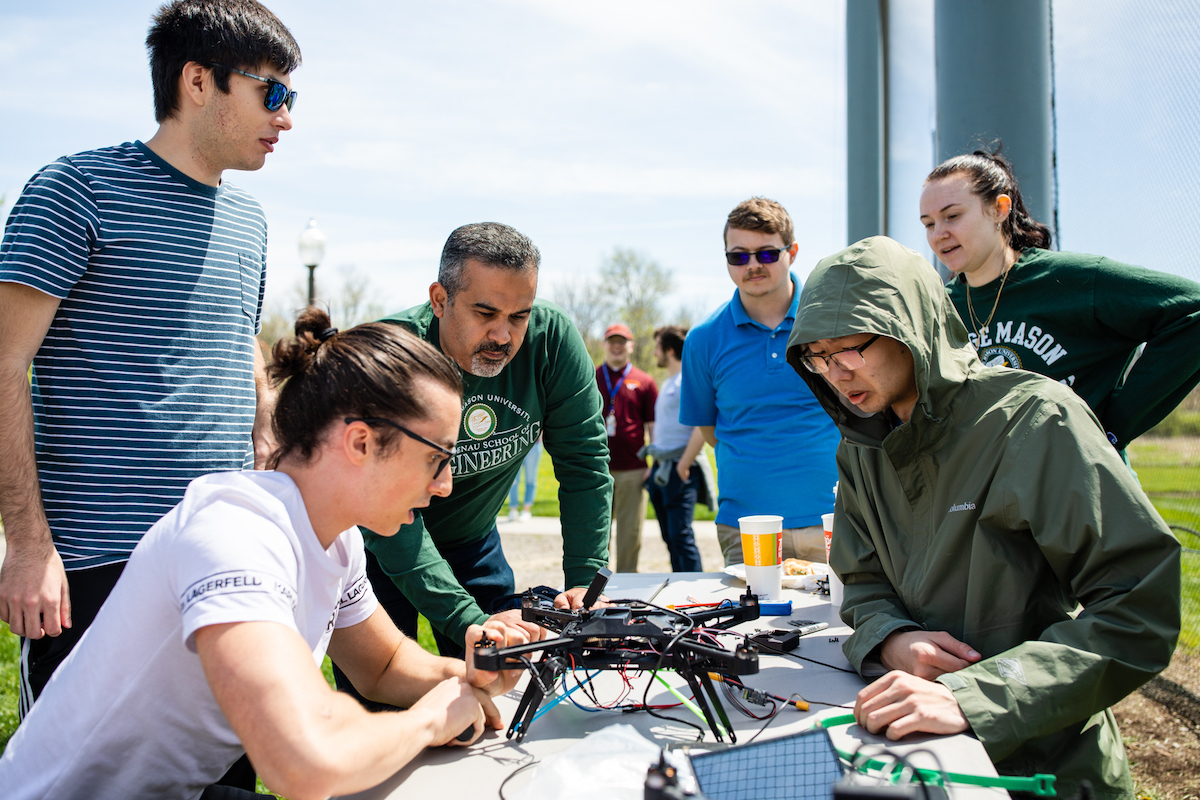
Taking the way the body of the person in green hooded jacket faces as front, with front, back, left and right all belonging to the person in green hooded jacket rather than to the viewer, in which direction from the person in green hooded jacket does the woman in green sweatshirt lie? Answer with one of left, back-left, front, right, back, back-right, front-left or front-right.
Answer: back-right

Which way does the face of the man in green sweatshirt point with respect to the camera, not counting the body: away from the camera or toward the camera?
toward the camera

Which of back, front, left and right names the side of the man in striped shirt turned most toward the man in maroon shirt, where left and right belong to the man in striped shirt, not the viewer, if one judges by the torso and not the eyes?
left

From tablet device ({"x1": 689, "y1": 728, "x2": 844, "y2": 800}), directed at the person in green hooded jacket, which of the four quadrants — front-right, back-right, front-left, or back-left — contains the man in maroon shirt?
front-left

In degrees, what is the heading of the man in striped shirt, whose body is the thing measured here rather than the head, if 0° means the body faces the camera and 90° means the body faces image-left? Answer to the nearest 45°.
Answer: approximately 315°

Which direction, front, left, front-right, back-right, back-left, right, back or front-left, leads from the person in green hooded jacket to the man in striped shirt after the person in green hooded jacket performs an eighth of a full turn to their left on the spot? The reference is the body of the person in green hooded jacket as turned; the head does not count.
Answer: right

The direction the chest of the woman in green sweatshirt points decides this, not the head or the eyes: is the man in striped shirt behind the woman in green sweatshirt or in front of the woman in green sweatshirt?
in front

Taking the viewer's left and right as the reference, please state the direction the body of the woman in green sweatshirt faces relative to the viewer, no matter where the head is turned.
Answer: facing the viewer and to the left of the viewer

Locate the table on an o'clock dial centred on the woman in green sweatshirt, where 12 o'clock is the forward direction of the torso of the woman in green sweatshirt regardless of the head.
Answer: The table is roughly at 11 o'clock from the woman in green sweatshirt.

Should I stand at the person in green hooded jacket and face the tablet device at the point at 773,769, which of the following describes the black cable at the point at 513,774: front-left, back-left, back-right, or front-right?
front-right

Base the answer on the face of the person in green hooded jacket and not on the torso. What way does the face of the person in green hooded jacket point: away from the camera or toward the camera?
toward the camera

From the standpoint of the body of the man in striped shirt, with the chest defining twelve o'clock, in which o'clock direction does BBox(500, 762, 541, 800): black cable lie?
The black cable is roughly at 1 o'clock from the man in striped shirt.

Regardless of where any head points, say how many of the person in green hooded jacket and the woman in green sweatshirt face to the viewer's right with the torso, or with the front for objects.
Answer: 0

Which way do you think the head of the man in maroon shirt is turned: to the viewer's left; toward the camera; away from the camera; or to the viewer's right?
toward the camera

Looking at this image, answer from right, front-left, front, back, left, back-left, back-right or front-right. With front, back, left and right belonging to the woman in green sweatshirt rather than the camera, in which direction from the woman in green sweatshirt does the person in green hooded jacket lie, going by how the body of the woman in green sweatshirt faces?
front-left

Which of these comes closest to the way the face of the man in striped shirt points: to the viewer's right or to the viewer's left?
to the viewer's right

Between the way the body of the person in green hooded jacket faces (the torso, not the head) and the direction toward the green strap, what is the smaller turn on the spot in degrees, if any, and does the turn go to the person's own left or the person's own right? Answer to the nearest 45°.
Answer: approximately 45° to the person's own left
